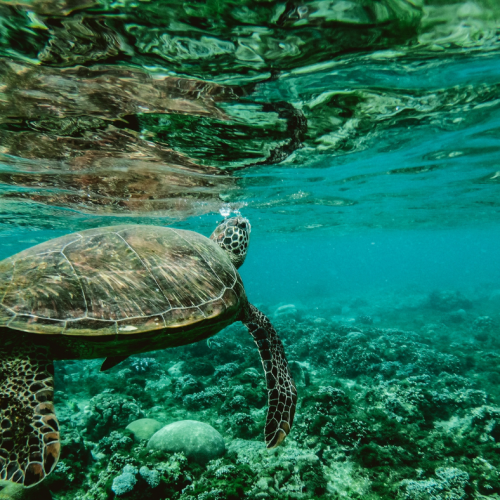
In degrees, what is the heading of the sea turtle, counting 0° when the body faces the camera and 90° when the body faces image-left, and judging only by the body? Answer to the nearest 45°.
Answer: approximately 225°
